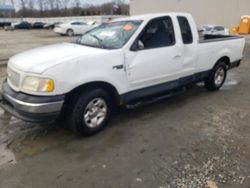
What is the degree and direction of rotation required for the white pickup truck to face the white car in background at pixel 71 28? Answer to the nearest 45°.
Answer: approximately 135° to its right

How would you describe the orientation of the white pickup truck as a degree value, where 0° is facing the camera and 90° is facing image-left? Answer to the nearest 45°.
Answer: approximately 45°
